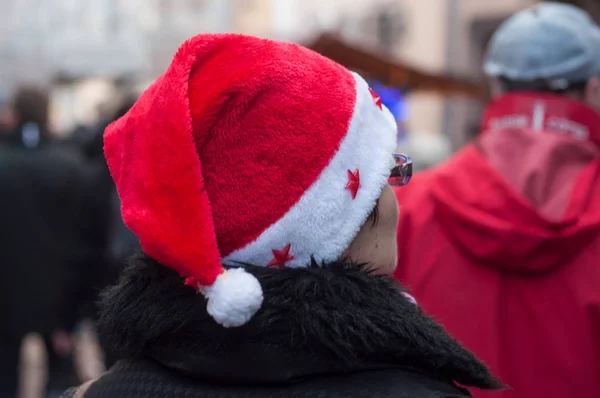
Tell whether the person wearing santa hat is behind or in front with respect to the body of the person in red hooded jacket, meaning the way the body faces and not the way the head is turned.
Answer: behind

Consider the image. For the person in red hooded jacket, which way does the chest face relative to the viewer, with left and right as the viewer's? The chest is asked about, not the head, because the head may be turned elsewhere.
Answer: facing away from the viewer

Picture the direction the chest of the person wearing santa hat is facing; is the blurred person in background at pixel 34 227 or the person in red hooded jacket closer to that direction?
the person in red hooded jacket

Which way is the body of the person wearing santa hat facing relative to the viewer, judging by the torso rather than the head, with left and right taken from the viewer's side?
facing away from the viewer and to the right of the viewer

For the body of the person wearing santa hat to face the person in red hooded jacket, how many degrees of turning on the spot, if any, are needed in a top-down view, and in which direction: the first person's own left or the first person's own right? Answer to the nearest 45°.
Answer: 0° — they already face them

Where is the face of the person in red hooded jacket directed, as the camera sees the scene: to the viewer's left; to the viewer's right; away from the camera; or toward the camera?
away from the camera

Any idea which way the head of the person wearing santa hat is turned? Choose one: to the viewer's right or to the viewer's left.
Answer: to the viewer's right

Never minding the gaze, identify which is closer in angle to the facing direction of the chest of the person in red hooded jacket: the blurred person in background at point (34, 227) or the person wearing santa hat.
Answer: the blurred person in background

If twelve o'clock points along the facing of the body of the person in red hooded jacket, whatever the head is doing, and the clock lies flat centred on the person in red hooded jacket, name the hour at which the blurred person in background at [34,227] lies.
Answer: The blurred person in background is roughly at 10 o'clock from the person in red hooded jacket.
